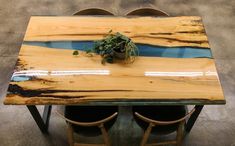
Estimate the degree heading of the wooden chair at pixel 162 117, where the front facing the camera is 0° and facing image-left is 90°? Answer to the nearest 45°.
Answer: approximately 180°
